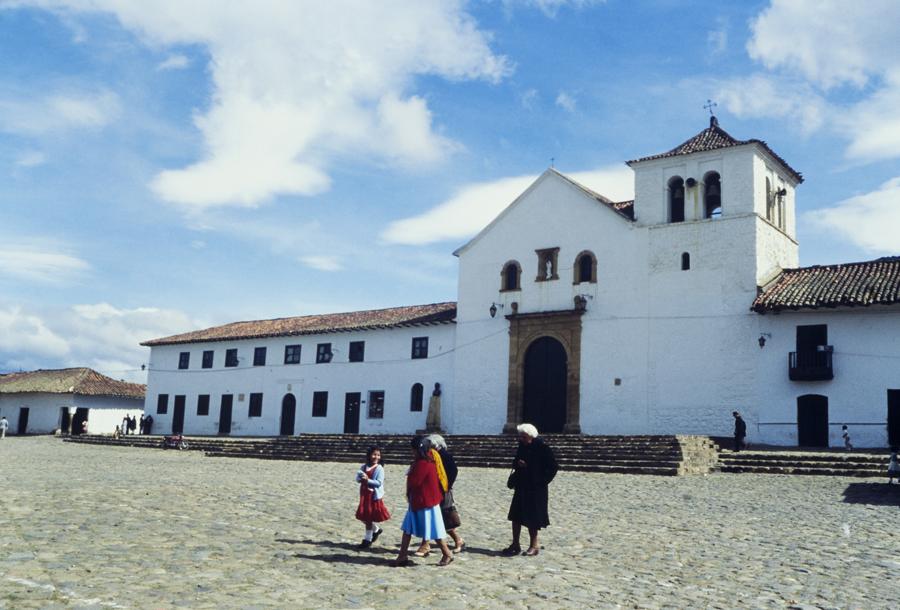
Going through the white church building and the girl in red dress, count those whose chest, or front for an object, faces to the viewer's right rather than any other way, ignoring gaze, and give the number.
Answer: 0

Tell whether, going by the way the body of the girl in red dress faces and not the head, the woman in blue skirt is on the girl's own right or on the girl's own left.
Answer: on the girl's own left

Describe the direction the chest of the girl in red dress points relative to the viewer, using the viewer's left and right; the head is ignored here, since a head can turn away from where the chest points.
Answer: facing the viewer and to the left of the viewer

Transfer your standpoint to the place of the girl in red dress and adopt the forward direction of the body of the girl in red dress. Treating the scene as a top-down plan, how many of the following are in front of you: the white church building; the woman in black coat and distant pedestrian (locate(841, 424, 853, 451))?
0

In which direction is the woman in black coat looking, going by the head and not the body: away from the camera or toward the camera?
toward the camera

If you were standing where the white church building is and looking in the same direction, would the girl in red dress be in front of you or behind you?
in front

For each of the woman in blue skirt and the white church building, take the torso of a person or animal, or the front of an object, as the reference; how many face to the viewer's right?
0

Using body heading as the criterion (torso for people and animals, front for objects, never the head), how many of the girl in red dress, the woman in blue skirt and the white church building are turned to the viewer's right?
0

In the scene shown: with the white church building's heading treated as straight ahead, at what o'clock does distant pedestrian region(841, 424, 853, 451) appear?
The distant pedestrian is roughly at 9 o'clock from the white church building.

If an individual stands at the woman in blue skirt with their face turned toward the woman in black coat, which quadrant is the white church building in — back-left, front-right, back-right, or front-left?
front-left

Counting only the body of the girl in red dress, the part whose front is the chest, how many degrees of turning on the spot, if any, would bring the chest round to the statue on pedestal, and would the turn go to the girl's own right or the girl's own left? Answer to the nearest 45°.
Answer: approximately 135° to the girl's own right

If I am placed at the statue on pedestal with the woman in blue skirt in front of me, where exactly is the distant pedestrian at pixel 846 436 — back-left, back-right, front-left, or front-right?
front-left

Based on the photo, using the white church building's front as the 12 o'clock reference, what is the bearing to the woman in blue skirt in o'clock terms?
The woman in blue skirt is roughly at 11 o'clock from the white church building.

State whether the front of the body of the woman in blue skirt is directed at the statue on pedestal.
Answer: no

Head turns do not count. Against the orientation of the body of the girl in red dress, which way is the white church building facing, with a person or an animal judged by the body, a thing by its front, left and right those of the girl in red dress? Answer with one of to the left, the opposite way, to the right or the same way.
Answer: the same way

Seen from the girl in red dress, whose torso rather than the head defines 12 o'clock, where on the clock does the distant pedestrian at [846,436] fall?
The distant pedestrian is roughly at 6 o'clock from the girl in red dress.

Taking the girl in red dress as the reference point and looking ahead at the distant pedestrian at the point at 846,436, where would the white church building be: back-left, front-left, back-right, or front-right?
front-left
